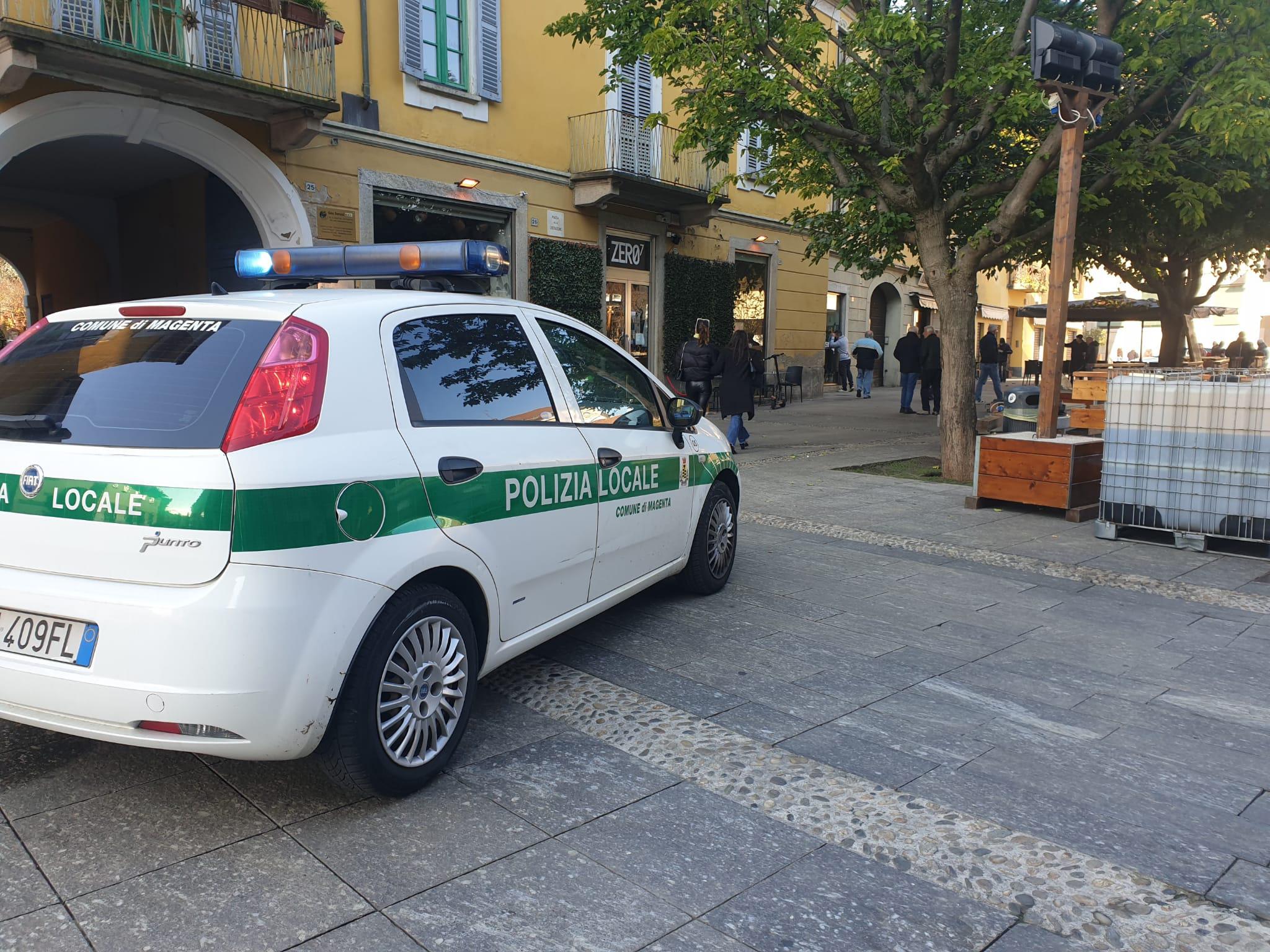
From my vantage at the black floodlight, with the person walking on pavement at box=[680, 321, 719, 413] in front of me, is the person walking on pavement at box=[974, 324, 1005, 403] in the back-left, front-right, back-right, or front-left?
front-right

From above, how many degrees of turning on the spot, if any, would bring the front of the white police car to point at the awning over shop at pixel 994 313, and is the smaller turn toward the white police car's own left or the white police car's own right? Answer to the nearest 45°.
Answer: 0° — it already faces it

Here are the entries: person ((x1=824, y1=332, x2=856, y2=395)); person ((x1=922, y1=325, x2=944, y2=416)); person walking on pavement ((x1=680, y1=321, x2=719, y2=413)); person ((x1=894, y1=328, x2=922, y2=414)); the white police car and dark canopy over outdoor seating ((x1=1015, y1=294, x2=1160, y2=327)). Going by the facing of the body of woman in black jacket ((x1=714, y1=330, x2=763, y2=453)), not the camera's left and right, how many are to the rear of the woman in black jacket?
1

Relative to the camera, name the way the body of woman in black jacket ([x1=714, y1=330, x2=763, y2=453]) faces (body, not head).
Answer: away from the camera

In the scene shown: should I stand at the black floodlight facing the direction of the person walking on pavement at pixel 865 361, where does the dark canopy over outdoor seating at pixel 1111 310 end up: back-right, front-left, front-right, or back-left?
front-right

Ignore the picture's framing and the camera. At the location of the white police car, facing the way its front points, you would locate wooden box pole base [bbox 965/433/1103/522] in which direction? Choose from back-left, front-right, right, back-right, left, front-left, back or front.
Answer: front

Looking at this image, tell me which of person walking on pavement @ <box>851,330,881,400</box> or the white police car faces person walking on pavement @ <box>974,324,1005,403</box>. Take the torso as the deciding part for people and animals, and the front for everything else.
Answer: the white police car

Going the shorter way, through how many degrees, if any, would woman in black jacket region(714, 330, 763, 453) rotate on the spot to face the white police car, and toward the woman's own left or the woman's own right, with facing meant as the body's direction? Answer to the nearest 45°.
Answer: approximately 180°

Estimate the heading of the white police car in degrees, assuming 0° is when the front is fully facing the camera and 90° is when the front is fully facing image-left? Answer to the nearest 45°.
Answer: approximately 225°

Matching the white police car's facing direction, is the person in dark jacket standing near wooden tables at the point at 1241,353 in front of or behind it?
in front

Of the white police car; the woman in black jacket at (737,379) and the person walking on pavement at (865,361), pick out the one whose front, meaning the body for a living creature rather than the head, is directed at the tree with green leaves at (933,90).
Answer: the white police car

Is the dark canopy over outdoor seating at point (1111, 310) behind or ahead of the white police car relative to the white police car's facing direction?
ahead

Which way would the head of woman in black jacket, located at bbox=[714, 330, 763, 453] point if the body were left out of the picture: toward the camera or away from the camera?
away from the camera

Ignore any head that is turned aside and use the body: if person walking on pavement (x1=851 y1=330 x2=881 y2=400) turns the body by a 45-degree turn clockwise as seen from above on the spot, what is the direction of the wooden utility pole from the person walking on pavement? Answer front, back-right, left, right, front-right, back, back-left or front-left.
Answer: back-right

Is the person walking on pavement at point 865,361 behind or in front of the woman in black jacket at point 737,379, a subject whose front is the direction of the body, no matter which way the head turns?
in front
